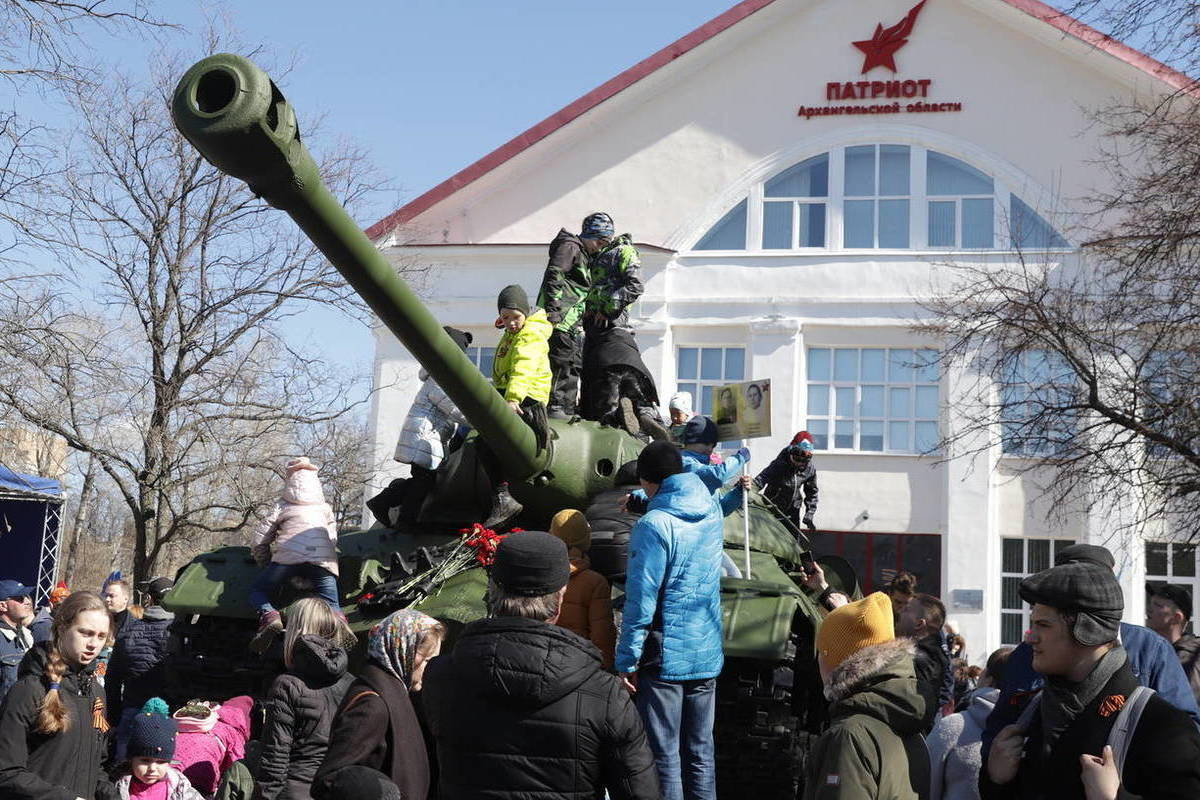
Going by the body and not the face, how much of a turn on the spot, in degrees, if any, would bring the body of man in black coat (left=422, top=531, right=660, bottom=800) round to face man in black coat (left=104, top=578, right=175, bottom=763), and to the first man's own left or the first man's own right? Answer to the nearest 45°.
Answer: approximately 45° to the first man's own left

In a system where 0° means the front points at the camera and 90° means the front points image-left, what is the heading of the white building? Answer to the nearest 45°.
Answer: approximately 0°

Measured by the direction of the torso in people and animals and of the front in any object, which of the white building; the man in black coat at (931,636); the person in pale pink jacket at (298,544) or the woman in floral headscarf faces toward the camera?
the white building

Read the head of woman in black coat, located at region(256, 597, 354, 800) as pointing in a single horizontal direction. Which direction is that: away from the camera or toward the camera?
away from the camera

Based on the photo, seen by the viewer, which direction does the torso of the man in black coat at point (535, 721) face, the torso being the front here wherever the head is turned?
away from the camera

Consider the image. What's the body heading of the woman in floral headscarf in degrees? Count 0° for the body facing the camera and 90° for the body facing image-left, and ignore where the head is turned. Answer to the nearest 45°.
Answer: approximately 270°

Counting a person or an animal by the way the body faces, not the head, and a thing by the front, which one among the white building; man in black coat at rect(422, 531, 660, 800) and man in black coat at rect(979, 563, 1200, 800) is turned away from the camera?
man in black coat at rect(422, 531, 660, 800)

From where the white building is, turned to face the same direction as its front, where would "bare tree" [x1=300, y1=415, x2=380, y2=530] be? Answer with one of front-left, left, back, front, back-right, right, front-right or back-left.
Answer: right

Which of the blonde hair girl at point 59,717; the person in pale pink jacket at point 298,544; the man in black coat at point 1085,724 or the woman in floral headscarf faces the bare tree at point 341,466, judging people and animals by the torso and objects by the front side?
the person in pale pink jacket

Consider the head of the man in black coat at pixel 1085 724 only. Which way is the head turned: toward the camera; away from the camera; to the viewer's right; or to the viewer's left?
to the viewer's left

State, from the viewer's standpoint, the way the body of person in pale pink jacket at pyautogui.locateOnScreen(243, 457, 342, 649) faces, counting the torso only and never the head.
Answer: away from the camera
